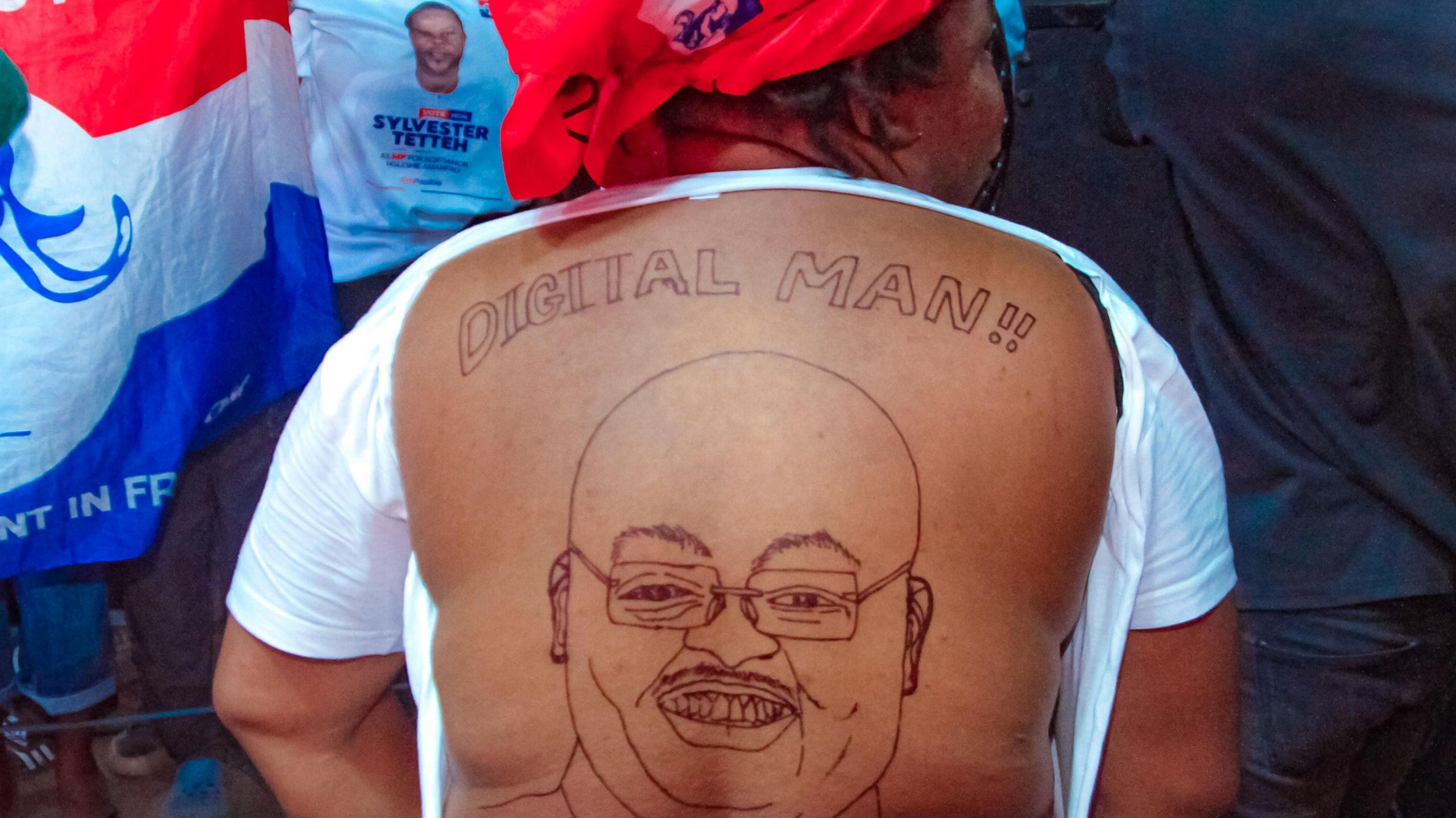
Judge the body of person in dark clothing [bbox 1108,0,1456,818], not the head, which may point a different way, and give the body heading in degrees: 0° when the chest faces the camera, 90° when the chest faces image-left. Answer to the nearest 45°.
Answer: approximately 180°

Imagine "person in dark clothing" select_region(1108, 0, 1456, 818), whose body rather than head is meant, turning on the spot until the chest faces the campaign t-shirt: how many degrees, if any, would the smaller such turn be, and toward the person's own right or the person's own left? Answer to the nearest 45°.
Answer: approximately 90° to the person's own left

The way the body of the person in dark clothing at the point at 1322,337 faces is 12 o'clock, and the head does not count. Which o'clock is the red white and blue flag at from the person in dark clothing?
The red white and blue flag is roughly at 8 o'clock from the person in dark clothing.
